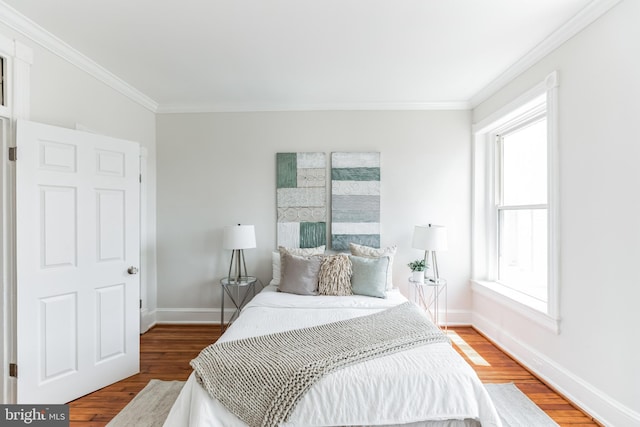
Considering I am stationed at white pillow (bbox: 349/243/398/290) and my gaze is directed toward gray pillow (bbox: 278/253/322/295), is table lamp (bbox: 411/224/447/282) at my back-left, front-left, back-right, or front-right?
back-left

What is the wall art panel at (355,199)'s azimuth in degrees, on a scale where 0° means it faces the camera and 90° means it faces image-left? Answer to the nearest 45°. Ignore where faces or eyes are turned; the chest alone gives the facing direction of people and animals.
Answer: approximately 0°

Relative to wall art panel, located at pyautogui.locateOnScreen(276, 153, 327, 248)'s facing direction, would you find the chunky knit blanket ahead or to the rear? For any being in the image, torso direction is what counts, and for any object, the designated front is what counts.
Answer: ahead

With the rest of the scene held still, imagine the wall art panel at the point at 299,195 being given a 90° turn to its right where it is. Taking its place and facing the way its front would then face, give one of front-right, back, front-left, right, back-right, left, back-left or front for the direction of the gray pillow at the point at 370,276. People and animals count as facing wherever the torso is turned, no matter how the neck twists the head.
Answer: back-left

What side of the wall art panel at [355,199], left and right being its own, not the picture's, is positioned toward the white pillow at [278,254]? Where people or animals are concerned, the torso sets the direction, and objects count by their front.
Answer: right

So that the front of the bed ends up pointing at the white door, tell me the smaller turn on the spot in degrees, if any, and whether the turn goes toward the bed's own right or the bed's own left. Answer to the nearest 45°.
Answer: approximately 90° to the bed's own right

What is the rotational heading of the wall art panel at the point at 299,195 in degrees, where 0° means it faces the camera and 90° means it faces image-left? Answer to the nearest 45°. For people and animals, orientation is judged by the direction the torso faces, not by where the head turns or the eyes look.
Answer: approximately 0°

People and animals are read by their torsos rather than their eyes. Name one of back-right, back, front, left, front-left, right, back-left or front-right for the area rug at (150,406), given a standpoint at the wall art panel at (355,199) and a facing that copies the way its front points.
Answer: front-right

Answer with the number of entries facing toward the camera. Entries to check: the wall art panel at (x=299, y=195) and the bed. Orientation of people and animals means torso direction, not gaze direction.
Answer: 2

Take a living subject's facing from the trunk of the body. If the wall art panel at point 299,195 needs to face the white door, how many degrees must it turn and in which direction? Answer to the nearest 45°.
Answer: approximately 45° to its right
